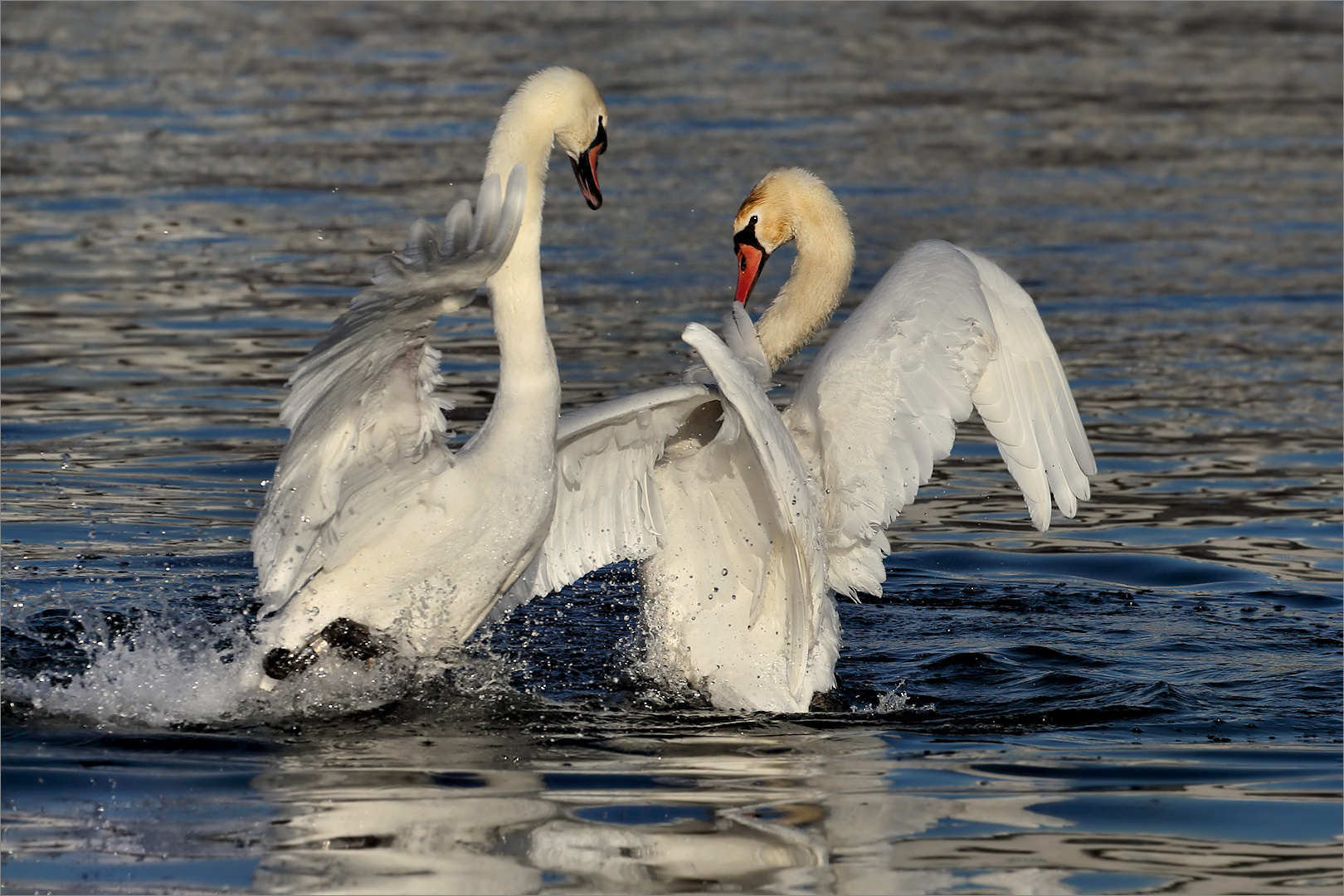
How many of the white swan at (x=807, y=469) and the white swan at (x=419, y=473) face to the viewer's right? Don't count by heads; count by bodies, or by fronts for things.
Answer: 1

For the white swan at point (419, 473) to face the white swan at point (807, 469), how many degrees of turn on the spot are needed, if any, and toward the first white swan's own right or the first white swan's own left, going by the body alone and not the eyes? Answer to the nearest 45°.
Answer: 0° — it already faces it

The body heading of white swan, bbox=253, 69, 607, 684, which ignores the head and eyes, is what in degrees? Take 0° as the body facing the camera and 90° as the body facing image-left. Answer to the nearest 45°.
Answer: approximately 270°

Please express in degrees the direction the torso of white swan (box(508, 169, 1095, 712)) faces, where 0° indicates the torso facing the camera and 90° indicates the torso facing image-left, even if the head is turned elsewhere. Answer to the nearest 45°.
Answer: approximately 135°
